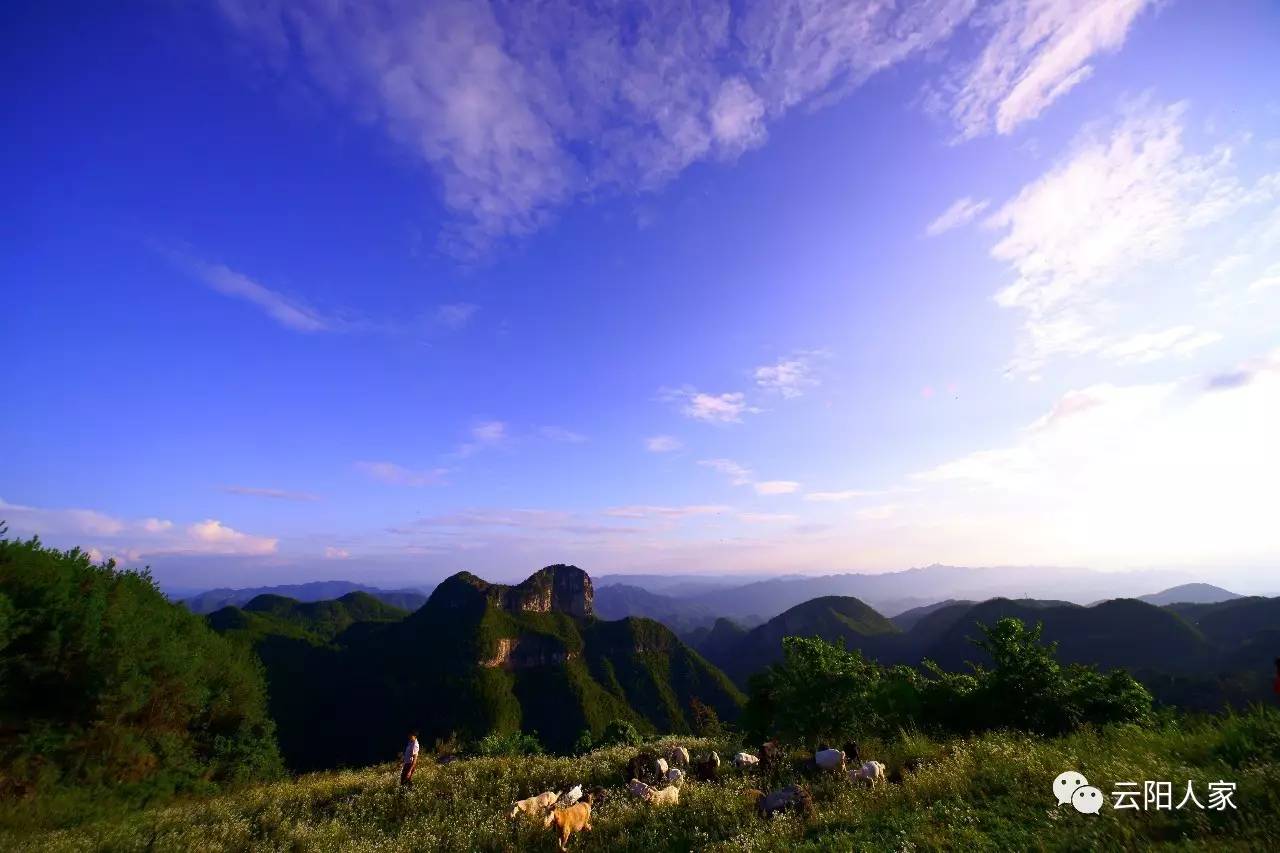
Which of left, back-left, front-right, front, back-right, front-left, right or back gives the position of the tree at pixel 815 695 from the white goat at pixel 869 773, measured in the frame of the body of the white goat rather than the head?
right

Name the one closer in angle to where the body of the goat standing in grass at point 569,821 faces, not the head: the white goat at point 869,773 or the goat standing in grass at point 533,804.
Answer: the goat standing in grass

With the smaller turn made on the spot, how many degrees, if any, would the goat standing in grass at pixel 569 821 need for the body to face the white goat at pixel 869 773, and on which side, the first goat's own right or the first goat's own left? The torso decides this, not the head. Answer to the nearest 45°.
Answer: approximately 180°

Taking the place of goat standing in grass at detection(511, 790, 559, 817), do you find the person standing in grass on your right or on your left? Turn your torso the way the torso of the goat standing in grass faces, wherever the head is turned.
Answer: on your right

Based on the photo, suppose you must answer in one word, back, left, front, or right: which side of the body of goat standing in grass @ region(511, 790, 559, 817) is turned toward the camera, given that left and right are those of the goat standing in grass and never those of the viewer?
left

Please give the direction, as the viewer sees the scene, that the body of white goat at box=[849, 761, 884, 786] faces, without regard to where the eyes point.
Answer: to the viewer's left

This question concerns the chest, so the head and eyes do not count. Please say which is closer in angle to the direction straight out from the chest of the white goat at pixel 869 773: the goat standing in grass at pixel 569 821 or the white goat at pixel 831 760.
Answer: the goat standing in grass
